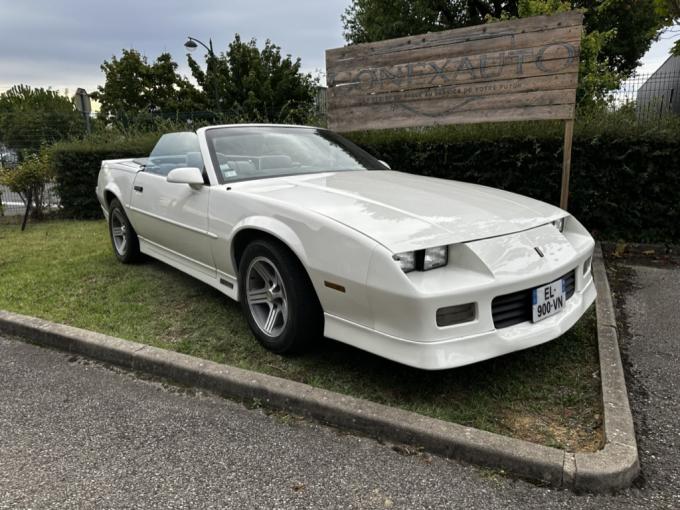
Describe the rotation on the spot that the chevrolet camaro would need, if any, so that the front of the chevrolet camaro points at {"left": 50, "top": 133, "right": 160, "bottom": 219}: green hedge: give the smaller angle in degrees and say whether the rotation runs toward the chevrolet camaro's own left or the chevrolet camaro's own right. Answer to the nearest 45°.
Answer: approximately 180°

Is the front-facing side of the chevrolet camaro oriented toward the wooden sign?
no

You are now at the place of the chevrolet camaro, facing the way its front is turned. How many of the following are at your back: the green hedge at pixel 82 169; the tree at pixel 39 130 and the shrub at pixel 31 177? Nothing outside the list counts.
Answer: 3

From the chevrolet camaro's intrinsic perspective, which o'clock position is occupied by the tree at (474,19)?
The tree is roughly at 8 o'clock from the chevrolet camaro.

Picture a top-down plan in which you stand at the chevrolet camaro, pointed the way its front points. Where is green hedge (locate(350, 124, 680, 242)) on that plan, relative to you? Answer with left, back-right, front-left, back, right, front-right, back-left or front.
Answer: left

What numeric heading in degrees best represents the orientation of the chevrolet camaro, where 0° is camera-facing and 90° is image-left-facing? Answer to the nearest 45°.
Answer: approximately 315°

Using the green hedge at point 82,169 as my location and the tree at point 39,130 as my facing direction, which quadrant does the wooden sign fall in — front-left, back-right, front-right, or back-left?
back-right

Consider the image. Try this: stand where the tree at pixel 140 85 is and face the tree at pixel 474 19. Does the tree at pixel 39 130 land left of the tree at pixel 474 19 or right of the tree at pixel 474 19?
right

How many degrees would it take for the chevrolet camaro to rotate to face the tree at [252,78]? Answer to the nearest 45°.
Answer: approximately 135° to its left

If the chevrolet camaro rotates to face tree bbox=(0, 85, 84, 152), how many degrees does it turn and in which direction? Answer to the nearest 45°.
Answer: approximately 180°

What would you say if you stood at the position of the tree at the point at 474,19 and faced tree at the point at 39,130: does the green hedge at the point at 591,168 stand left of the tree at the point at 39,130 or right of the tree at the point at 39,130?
left

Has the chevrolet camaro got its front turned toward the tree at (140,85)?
no

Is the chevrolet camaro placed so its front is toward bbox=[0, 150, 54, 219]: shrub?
no
